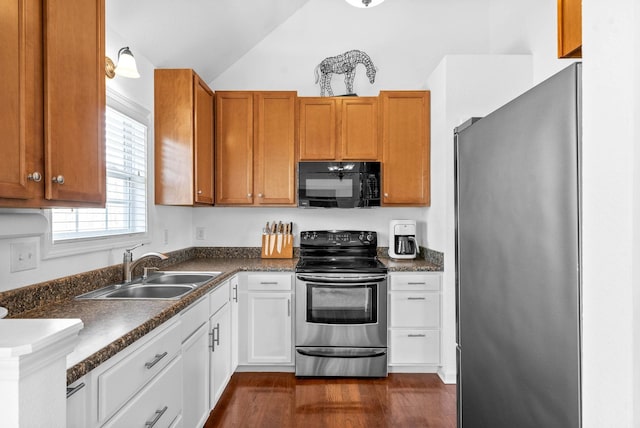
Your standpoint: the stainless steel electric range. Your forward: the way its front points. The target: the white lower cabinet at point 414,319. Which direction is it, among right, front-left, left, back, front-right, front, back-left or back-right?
left

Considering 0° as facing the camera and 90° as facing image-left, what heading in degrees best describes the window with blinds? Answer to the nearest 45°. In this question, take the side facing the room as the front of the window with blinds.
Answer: approximately 315°

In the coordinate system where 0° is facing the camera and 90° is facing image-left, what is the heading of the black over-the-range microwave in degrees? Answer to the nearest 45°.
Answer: approximately 0°

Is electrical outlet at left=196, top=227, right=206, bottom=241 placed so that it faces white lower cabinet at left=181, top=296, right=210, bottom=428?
yes

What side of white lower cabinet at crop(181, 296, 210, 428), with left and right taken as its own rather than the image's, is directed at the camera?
right

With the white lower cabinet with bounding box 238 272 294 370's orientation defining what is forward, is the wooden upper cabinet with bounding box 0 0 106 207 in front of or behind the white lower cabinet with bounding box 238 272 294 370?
in front

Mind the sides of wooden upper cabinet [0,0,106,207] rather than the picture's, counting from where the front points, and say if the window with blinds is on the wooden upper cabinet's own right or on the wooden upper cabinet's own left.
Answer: on the wooden upper cabinet's own left

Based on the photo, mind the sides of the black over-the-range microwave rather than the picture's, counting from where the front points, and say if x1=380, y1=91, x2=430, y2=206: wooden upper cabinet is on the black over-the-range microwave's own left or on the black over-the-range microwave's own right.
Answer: on the black over-the-range microwave's own left

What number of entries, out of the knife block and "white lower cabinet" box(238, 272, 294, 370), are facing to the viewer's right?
0

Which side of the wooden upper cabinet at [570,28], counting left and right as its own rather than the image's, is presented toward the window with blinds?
front
